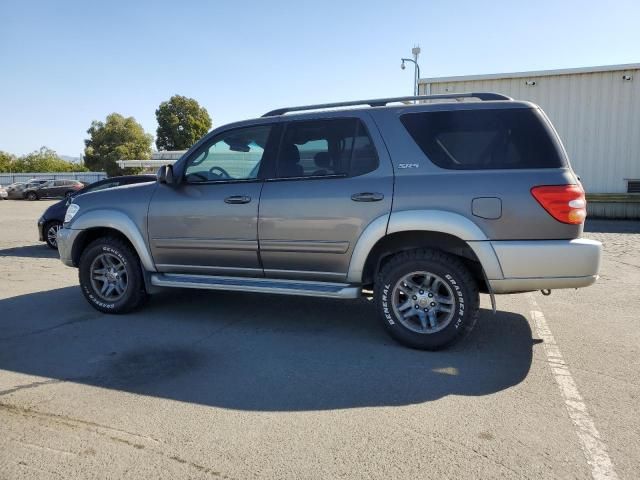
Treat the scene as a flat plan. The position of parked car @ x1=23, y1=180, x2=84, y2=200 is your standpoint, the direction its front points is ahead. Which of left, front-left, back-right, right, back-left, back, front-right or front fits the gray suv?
left

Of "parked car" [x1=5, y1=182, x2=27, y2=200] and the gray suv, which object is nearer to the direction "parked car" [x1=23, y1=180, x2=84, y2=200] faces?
the parked car

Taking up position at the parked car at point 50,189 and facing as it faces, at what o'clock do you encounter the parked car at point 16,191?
the parked car at point 16,191 is roughly at 1 o'clock from the parked car at point 50,189.

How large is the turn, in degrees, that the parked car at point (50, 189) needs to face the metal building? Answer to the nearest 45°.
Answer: approximately 135° to its left

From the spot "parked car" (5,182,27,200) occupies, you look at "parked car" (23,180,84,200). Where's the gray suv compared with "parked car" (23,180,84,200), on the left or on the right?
right

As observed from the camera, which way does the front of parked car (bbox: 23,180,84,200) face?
facing to the left of the viewer

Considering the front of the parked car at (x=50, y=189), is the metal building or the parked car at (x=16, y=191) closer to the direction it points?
the parked car
